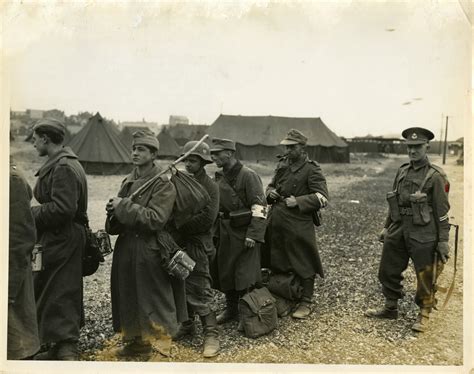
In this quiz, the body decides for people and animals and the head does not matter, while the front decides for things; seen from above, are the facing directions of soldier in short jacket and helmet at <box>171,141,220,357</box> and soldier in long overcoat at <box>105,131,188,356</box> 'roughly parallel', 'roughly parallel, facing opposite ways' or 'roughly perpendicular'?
roughly parallel

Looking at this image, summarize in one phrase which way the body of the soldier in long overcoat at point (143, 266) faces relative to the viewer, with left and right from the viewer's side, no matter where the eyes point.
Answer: facing the viewer and to the left of the viewer

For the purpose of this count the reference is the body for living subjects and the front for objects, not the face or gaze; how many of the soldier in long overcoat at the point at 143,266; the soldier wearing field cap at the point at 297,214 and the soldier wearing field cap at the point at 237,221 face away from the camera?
0

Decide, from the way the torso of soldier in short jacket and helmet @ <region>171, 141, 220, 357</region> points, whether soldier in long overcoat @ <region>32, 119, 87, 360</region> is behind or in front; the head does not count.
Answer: in front

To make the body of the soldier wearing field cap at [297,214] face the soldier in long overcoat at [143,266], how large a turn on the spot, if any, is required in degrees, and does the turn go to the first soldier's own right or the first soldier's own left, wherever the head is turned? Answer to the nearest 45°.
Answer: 0° — they already face them

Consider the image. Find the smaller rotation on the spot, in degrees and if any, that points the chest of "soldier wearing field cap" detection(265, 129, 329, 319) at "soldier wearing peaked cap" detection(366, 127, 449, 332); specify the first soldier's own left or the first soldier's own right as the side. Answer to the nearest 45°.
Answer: approximately 135° to the first soldier's own left

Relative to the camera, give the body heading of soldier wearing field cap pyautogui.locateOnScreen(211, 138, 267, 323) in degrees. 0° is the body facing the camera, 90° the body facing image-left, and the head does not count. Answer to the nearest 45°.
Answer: approximately 45°

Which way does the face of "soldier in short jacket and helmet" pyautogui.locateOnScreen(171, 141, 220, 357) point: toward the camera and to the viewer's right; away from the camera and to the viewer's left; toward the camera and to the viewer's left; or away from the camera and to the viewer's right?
toward the camera and to the viewer's left

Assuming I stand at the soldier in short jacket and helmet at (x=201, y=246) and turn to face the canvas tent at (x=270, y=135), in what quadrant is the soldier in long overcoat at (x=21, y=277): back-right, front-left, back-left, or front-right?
back-left
